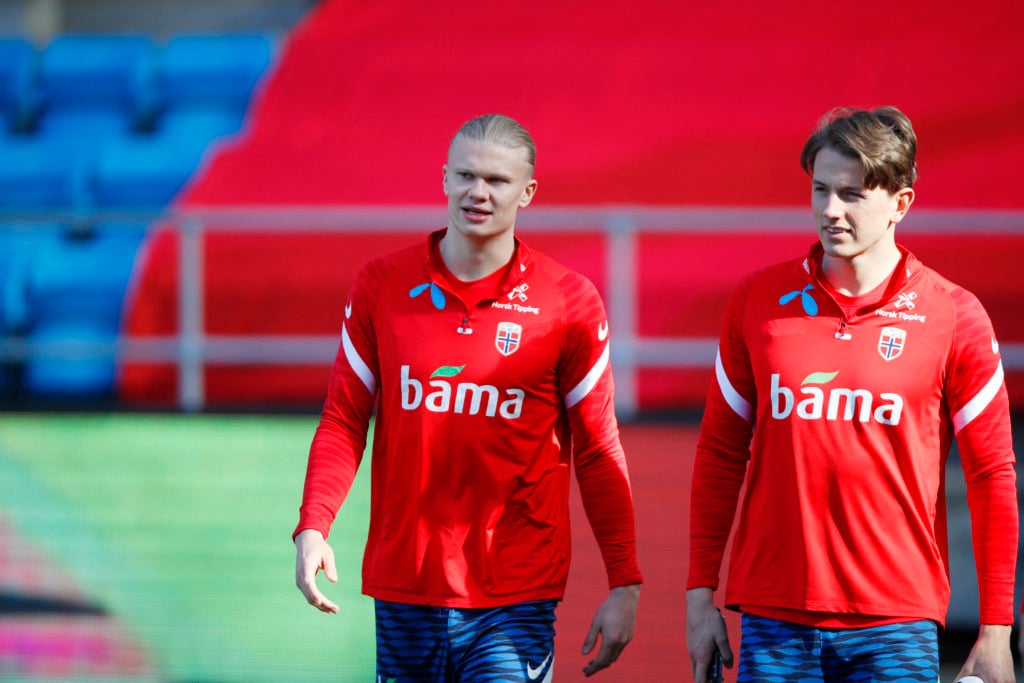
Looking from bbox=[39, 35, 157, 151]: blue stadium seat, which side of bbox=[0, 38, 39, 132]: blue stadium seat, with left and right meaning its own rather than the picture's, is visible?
left

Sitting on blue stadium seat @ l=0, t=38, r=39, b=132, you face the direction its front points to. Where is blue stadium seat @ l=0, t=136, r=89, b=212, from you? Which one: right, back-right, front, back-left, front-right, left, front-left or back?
front

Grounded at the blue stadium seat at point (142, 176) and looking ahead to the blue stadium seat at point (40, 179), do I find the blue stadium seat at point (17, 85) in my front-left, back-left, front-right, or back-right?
front-right

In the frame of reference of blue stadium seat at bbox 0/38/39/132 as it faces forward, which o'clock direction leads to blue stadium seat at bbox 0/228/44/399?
blue stadium seat at bbox 0/228/44/399 is roughly at 12 o'clock from blue stadium seat at bbox 0/38/39/132.

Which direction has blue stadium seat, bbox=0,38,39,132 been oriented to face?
toward the camera

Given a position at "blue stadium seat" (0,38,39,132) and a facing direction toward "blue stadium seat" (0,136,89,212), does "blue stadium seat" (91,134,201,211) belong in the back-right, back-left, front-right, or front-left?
front-left

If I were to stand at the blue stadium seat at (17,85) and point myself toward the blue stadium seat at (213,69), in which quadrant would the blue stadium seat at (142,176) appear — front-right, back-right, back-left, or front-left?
front-right

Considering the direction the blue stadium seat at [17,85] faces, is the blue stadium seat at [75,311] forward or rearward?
forward

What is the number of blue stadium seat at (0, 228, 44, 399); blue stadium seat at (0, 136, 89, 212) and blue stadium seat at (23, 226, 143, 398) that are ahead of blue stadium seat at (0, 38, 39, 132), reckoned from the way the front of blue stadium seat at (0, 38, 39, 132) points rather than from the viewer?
3

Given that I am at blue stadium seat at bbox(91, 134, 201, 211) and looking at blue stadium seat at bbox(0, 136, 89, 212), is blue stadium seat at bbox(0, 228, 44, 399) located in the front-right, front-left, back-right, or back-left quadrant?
front-left

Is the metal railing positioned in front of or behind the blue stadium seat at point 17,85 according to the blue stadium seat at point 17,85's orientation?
in front

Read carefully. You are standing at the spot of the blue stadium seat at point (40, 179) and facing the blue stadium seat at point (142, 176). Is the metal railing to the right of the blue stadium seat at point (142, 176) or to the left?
right

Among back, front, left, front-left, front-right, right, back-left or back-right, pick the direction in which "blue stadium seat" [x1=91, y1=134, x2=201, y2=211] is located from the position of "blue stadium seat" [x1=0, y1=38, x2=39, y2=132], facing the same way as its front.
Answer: front-left
